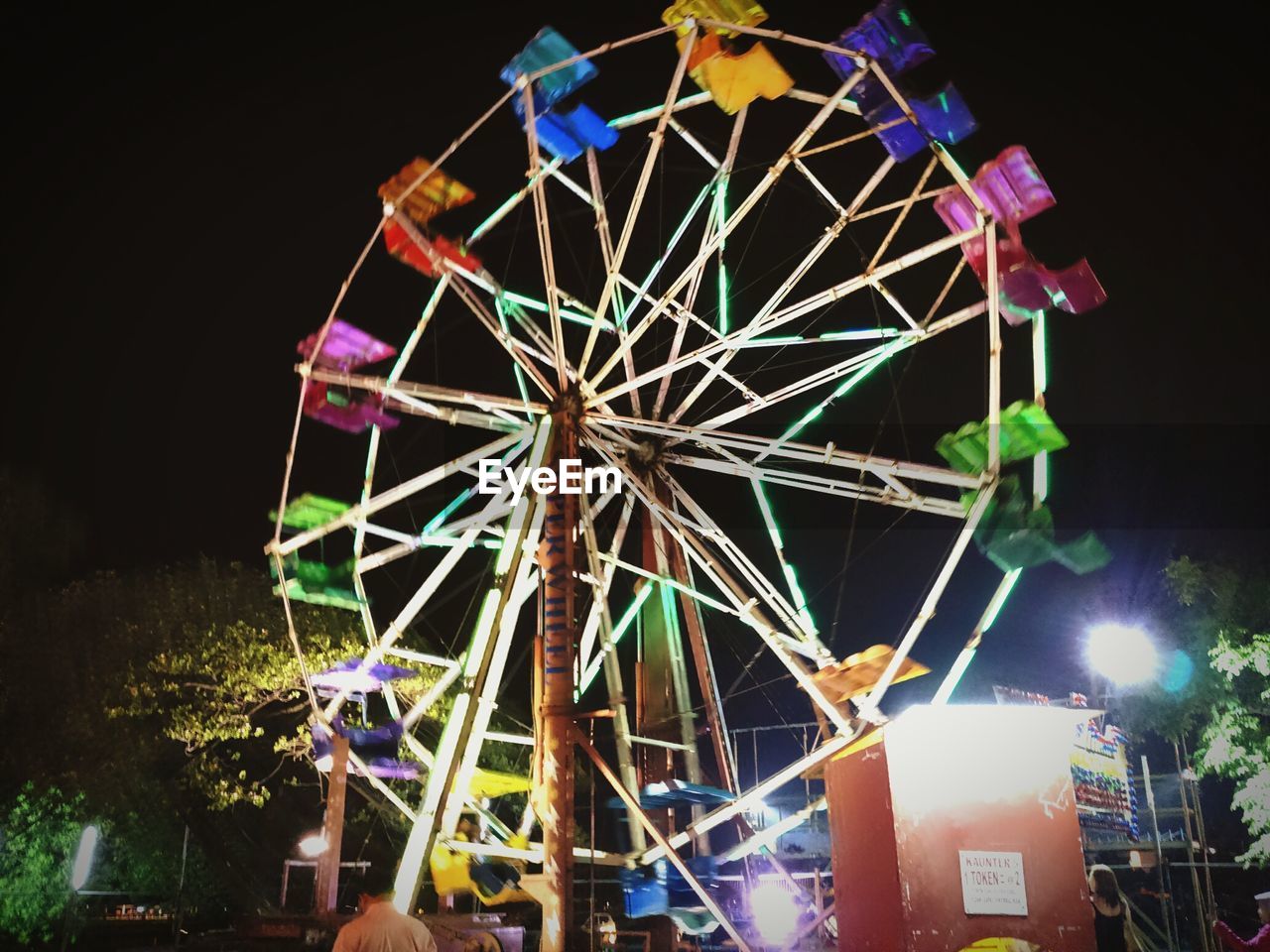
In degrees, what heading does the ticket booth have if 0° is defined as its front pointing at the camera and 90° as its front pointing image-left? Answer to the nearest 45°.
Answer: approximately 0°

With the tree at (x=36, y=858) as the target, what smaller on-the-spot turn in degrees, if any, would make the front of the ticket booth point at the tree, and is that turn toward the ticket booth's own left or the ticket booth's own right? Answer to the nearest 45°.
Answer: approximately 135° to the ticket booth's own right

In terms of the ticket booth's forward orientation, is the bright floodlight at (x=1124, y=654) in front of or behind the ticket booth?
behind

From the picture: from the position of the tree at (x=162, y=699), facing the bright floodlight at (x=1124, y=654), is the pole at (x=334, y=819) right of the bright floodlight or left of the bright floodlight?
right

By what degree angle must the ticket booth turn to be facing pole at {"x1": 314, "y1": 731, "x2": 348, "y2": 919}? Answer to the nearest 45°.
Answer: approximately 135° to its right

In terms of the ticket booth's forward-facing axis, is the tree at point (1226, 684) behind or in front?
behind

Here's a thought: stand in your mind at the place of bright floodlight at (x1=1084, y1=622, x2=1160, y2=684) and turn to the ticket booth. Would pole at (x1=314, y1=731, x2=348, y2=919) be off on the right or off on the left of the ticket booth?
right
